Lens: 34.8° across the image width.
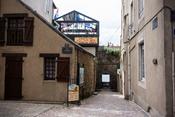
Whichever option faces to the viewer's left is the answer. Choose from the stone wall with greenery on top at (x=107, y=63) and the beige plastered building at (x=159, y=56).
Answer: the beige plastered building at (x=159, y=56)

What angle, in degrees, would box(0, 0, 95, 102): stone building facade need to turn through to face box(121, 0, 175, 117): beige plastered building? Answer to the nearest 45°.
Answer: approximately 45° to its left

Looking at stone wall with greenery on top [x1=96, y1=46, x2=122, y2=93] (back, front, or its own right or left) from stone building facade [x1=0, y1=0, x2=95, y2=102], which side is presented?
front

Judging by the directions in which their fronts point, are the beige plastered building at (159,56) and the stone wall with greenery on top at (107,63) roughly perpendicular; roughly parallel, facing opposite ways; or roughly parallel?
roughly perpendicular

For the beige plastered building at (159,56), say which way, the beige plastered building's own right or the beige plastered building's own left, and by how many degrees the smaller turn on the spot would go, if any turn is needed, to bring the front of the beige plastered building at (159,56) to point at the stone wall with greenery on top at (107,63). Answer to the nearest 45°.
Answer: approximately 90° to the beige plastered building's own right

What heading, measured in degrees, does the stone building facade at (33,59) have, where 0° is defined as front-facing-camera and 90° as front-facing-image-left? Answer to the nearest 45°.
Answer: approximately 0°

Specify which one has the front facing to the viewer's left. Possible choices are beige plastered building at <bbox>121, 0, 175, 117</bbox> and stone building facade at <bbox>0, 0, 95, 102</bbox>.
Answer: beige plastered building at <bbox>121, 0, 175, 117</bbox>

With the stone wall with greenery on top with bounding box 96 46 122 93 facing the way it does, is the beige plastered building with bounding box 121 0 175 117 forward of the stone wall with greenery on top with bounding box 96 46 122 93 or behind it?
forward

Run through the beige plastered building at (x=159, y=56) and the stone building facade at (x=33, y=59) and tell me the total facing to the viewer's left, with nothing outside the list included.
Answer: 1

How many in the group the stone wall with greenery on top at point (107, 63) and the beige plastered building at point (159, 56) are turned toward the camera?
1

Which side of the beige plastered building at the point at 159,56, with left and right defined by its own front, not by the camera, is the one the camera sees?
left

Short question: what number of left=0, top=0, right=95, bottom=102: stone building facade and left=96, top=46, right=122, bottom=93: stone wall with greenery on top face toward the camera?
2
